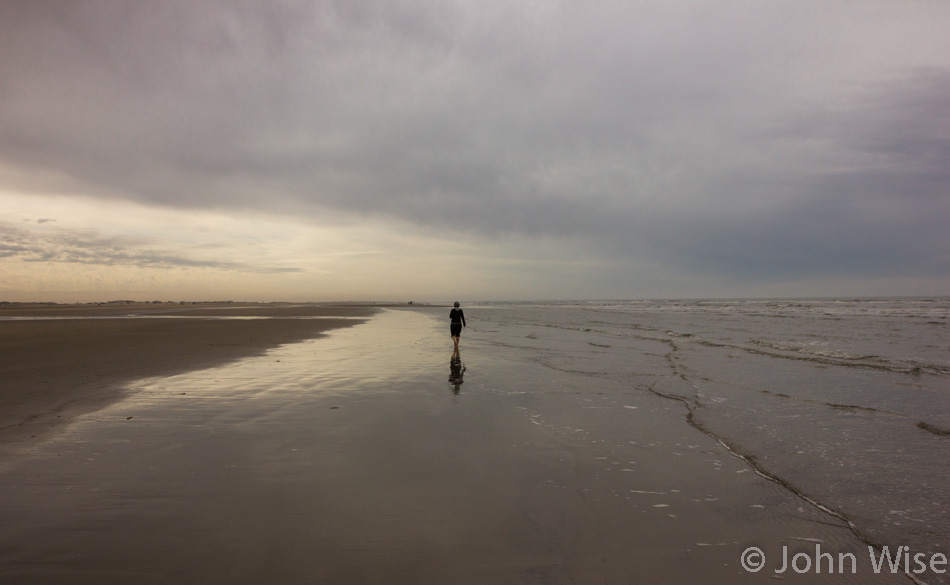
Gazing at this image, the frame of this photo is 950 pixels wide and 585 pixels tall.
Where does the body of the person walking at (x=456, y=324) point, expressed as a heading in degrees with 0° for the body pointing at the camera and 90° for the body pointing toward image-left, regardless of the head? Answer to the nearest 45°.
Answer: approximately 180°
